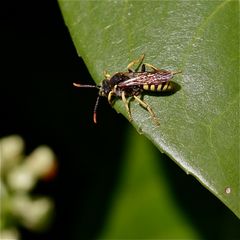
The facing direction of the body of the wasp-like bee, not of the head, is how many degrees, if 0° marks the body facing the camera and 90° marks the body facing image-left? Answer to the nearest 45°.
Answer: approximately 90°
